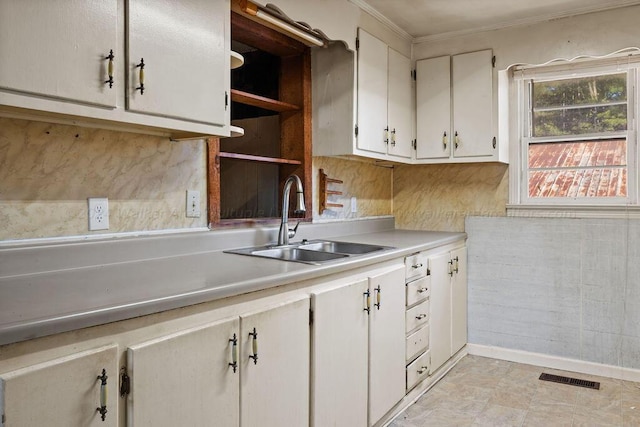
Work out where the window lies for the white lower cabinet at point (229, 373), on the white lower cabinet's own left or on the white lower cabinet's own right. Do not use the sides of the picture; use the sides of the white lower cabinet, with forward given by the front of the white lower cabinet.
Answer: on the white lower cabinet's own left

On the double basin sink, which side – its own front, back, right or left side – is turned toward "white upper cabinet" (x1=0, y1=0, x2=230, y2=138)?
right

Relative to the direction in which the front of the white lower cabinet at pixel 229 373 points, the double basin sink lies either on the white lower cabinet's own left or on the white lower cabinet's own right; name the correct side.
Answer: on the white lower cabinet's own left

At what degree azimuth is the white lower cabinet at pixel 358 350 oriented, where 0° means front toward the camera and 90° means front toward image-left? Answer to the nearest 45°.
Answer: approximately 315°

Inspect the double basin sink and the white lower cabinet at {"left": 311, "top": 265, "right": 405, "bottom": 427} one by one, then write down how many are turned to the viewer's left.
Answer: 0

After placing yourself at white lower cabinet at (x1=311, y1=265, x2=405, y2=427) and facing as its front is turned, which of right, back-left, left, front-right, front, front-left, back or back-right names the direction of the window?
left

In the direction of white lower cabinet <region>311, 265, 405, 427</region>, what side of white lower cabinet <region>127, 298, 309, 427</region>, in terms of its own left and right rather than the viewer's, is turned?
left

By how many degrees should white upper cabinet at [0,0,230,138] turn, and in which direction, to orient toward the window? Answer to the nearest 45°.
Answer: approximately 45° to its left

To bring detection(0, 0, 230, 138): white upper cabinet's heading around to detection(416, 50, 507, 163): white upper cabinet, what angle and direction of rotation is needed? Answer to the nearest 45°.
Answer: approximately 90° to its left

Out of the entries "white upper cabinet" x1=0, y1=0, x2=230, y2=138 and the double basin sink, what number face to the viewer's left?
0

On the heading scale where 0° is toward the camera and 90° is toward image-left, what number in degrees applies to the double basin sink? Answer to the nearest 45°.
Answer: approximately 315°
